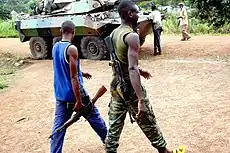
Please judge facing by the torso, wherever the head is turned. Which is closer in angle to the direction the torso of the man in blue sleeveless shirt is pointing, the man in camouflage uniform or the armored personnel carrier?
the armored personnel carrier

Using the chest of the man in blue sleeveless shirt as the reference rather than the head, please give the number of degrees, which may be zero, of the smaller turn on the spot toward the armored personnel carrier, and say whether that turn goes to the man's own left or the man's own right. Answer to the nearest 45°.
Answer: approximately 45° to the man's own left

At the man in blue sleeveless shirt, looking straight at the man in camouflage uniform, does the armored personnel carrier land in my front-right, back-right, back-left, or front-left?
back-left

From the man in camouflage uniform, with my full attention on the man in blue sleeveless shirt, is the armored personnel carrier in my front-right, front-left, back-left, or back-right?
front-right

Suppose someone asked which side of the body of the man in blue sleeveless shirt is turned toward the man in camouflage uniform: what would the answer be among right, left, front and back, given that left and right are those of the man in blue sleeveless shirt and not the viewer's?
right

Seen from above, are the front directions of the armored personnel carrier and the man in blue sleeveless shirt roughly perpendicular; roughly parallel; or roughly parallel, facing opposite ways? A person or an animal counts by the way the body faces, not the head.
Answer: roughly perpendicular

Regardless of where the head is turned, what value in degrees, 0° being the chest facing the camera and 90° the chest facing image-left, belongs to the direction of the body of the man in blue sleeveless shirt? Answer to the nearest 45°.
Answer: approximately 225°

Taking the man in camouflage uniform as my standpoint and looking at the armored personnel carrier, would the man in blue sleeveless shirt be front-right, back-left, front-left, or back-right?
front-left
